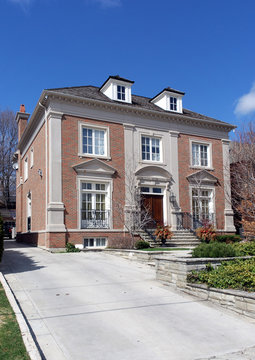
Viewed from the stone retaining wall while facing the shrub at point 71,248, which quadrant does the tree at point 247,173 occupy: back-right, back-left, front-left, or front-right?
front-right

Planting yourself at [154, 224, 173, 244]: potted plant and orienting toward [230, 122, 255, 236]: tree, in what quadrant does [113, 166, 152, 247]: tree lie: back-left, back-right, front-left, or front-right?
back-left

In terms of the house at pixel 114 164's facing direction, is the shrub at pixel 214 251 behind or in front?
in front

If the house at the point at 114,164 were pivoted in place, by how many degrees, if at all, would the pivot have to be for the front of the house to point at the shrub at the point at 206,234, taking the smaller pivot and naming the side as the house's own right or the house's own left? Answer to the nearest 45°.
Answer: approximately 45° to the house's own left

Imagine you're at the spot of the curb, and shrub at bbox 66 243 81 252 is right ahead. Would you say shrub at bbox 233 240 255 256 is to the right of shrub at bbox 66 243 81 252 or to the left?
right

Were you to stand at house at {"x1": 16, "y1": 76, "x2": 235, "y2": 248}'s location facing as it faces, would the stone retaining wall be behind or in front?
in front

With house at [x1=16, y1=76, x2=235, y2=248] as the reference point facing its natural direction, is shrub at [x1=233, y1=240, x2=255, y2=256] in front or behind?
in front

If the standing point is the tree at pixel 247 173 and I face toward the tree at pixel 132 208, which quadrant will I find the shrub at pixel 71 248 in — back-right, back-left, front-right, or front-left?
front-left
